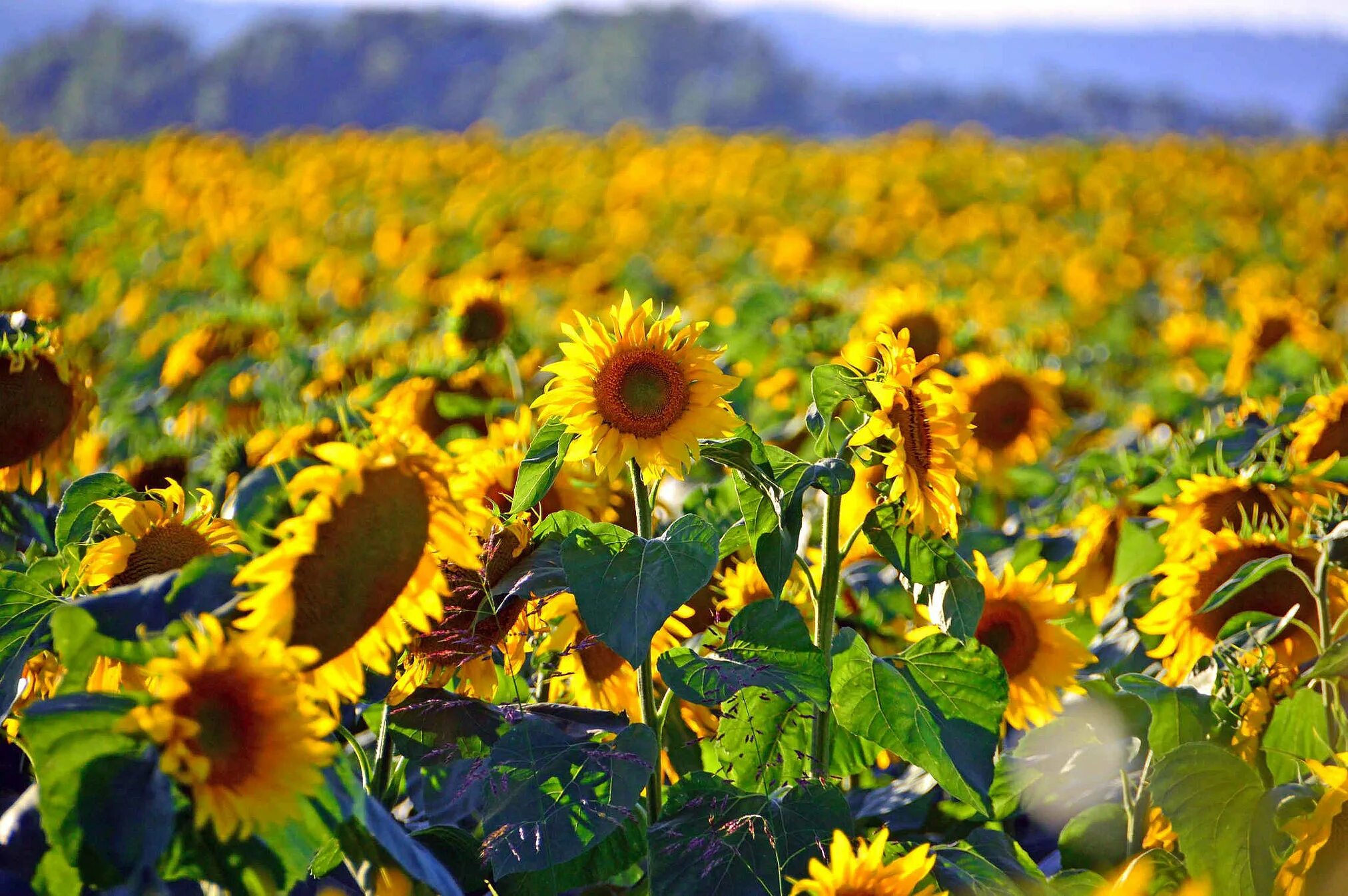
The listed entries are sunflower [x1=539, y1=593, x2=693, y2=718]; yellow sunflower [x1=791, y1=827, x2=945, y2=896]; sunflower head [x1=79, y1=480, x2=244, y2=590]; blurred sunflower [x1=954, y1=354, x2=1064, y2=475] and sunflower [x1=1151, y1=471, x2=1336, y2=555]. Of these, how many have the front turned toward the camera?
5

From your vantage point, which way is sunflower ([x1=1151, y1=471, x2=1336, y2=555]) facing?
toward the camera

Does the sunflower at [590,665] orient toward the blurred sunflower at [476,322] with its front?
no

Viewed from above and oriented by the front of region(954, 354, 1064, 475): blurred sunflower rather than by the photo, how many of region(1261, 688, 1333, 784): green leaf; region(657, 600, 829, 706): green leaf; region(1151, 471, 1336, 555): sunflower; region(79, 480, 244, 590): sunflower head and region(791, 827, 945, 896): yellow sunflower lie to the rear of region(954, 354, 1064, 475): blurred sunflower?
0

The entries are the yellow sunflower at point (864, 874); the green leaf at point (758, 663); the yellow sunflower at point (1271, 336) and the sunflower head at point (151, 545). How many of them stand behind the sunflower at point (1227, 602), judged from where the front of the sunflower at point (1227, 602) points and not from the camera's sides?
1

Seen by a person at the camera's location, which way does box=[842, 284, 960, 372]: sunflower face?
facing the viewer

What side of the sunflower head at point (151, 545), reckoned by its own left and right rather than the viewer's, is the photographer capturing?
front

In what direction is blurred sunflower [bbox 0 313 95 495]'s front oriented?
toward the camera

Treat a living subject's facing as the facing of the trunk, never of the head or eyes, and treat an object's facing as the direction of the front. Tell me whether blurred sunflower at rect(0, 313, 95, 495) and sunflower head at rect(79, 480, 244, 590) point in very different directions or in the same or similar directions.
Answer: same or similar directions

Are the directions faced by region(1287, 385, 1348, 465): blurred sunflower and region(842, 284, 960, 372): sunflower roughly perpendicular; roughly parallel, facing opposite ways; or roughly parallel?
roughly parallel

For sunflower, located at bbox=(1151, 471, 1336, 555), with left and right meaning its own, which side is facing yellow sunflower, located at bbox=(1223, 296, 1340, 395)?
back
